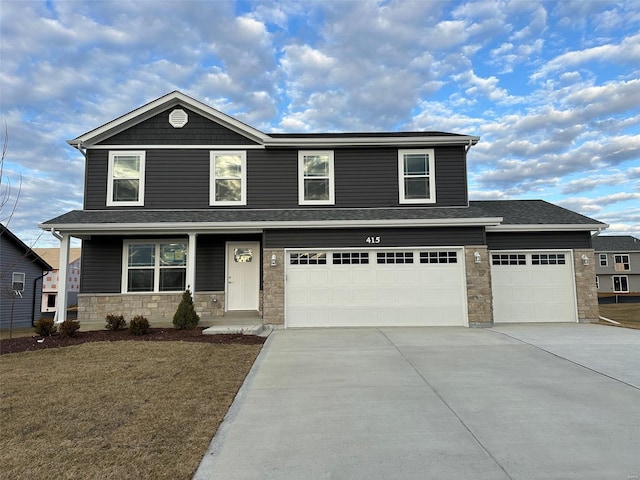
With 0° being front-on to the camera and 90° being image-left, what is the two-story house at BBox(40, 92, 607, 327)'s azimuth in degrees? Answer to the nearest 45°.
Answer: approximately 0°

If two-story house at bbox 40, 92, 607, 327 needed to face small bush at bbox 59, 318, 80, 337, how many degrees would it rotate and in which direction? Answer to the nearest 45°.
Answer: approximately 45° to its right

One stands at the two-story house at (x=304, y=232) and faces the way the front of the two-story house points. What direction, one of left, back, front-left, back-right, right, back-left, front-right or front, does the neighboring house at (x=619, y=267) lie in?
back-left

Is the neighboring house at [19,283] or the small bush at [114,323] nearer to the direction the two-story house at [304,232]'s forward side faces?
the small bush

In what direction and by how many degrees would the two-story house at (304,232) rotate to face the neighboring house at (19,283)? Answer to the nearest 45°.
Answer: approximately 135° to its right

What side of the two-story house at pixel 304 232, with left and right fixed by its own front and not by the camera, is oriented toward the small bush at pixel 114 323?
right

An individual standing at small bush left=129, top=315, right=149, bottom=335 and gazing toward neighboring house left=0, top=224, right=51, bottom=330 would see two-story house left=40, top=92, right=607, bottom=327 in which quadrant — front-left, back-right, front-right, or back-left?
back-right
